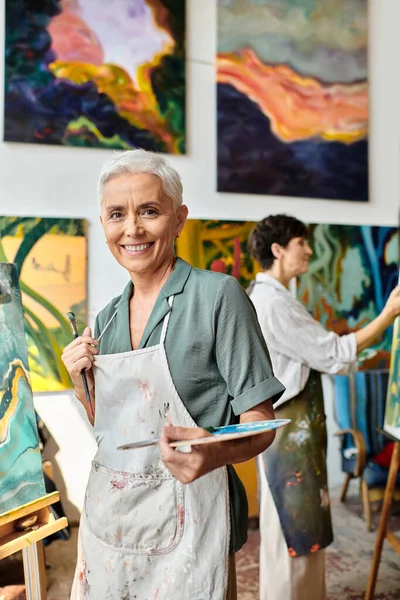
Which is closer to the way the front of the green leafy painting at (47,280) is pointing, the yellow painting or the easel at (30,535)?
the easel

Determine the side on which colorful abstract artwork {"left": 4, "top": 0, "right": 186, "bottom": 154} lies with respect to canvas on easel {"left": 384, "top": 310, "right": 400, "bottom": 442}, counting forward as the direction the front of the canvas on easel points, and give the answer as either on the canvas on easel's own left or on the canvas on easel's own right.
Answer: on the canvas on easel's own right

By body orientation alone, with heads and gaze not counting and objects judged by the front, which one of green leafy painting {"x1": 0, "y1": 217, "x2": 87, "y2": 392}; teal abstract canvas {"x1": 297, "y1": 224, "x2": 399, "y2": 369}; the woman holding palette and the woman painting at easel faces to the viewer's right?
the woman painting at easel

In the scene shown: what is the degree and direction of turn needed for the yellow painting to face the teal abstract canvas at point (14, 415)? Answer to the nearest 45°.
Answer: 0° — it already faces it

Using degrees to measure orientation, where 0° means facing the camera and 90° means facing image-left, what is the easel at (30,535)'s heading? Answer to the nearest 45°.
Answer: approximately 315°

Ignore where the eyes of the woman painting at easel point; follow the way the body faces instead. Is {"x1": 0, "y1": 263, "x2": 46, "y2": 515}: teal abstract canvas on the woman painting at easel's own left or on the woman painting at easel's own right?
on the woman painting at easel's own right

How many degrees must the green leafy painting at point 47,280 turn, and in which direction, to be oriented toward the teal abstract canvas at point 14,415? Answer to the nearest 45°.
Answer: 0° — it already faces it

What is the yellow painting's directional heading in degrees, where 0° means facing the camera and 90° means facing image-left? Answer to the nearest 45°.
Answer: approximately 0°
